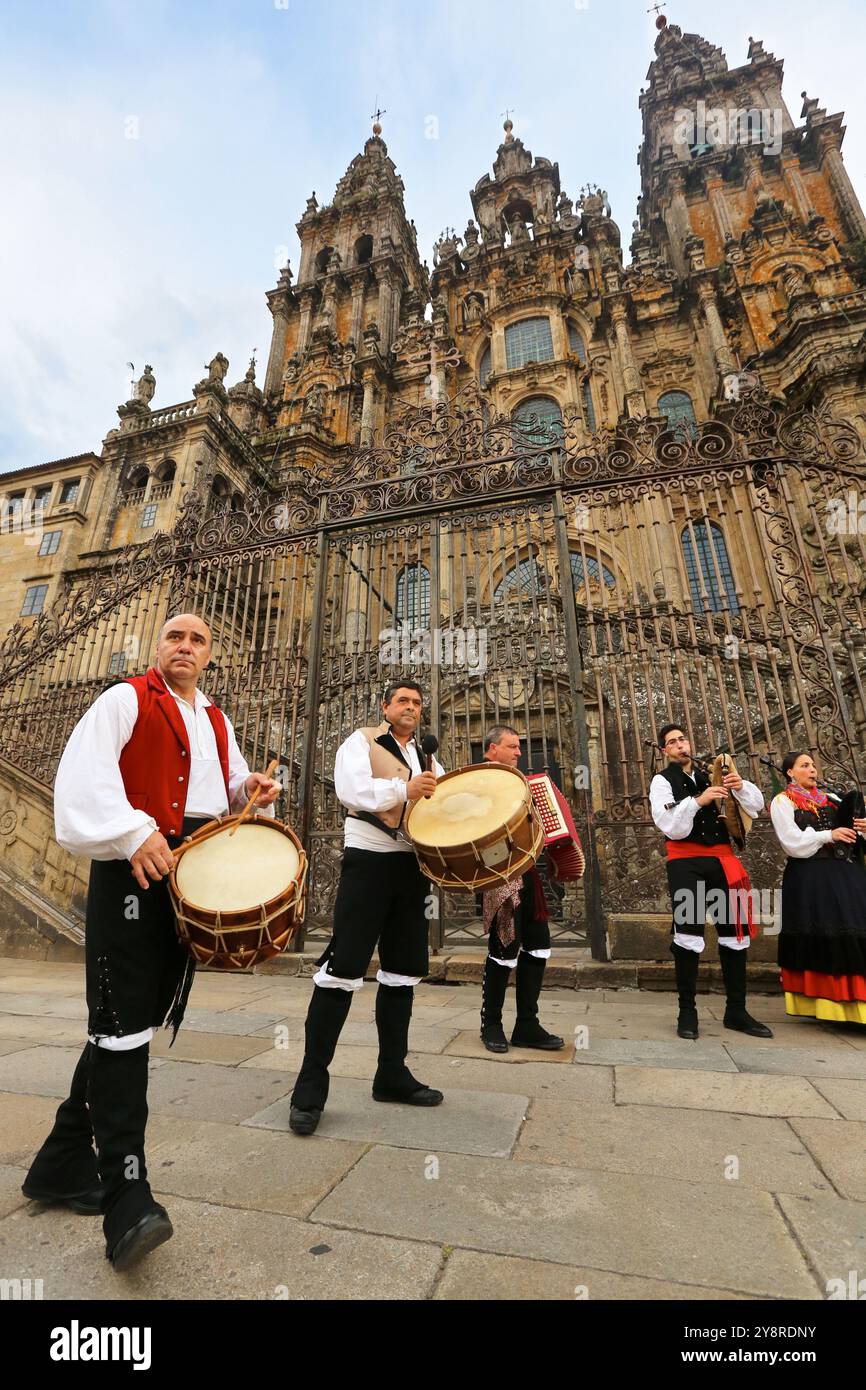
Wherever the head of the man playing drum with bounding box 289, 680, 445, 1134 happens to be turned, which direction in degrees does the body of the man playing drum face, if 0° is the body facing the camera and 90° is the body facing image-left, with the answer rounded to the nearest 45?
approximately 315°

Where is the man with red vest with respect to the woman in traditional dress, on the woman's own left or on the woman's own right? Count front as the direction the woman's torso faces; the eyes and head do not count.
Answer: on the woman's own right

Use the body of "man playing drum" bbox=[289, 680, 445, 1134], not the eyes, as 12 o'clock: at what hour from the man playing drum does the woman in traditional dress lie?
The woman in traditional dress is roughly at 10 o'clock from the man playing drum.

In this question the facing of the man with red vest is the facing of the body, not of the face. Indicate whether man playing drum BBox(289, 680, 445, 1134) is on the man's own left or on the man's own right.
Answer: on the man's own left

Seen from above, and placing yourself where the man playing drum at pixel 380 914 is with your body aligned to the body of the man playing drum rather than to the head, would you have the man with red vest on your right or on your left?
on your right
